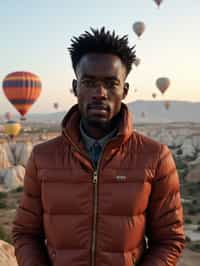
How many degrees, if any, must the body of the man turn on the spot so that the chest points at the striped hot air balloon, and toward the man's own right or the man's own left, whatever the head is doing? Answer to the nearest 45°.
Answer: approximately 180°

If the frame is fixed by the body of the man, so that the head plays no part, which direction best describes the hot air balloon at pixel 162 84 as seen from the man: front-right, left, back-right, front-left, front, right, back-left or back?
back

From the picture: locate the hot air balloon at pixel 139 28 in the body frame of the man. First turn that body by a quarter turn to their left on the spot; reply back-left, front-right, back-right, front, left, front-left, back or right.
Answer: left

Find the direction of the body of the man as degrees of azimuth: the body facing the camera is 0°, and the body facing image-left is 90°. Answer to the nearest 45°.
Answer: approximately 0°
